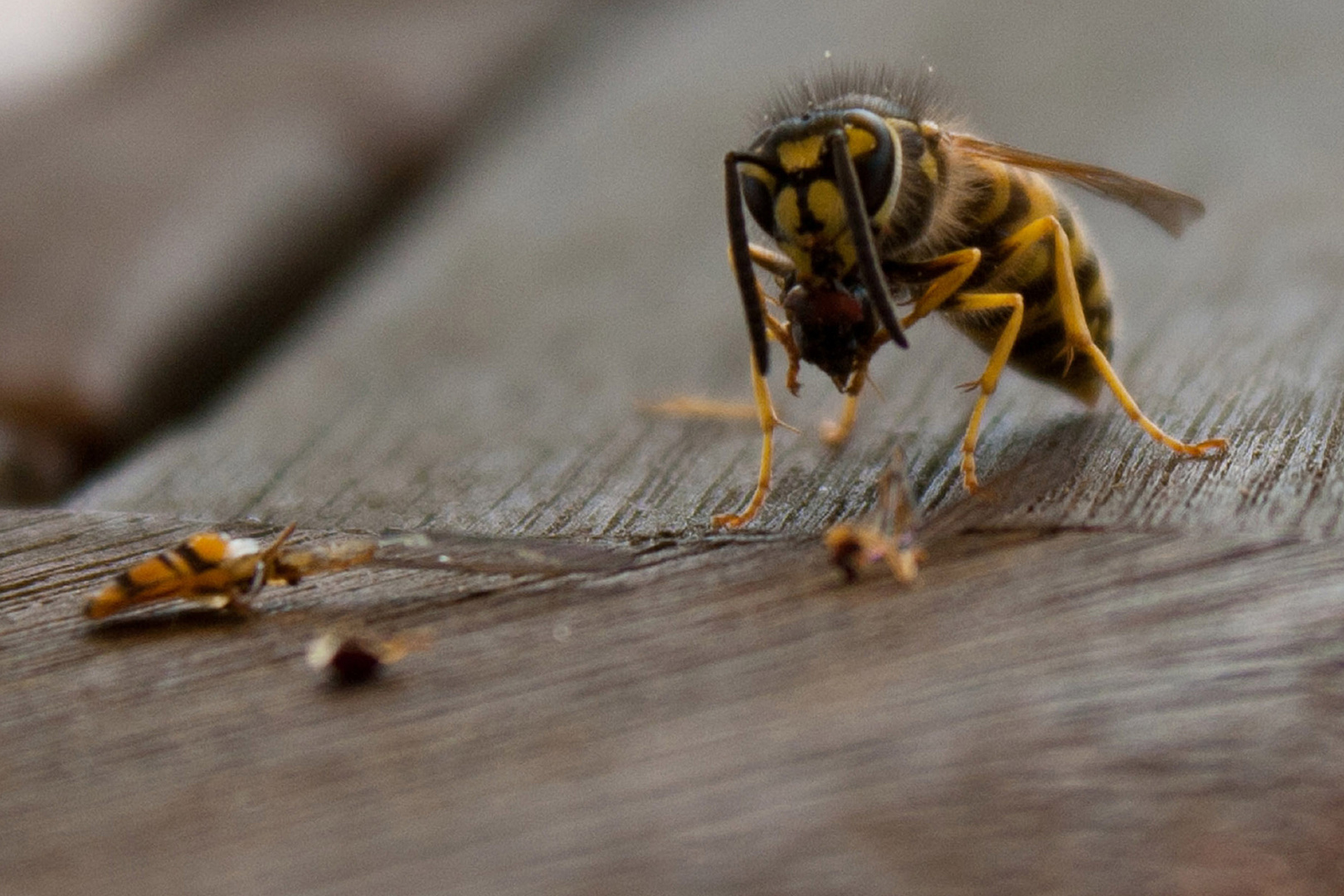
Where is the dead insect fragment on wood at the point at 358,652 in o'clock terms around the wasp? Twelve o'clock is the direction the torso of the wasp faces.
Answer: The dead insect fragment on wood is roughly at 11 o'clock from the wasp.

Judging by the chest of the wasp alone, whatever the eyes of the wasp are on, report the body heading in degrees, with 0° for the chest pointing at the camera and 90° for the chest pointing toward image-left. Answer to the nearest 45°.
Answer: approximately 45°

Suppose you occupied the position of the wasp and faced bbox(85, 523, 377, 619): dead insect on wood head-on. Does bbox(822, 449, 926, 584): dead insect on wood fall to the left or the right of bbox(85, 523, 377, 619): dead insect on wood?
left

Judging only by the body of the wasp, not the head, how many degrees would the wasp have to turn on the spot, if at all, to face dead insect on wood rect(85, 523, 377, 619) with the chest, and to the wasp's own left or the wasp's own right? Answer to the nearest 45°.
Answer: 0° — it already faces it
